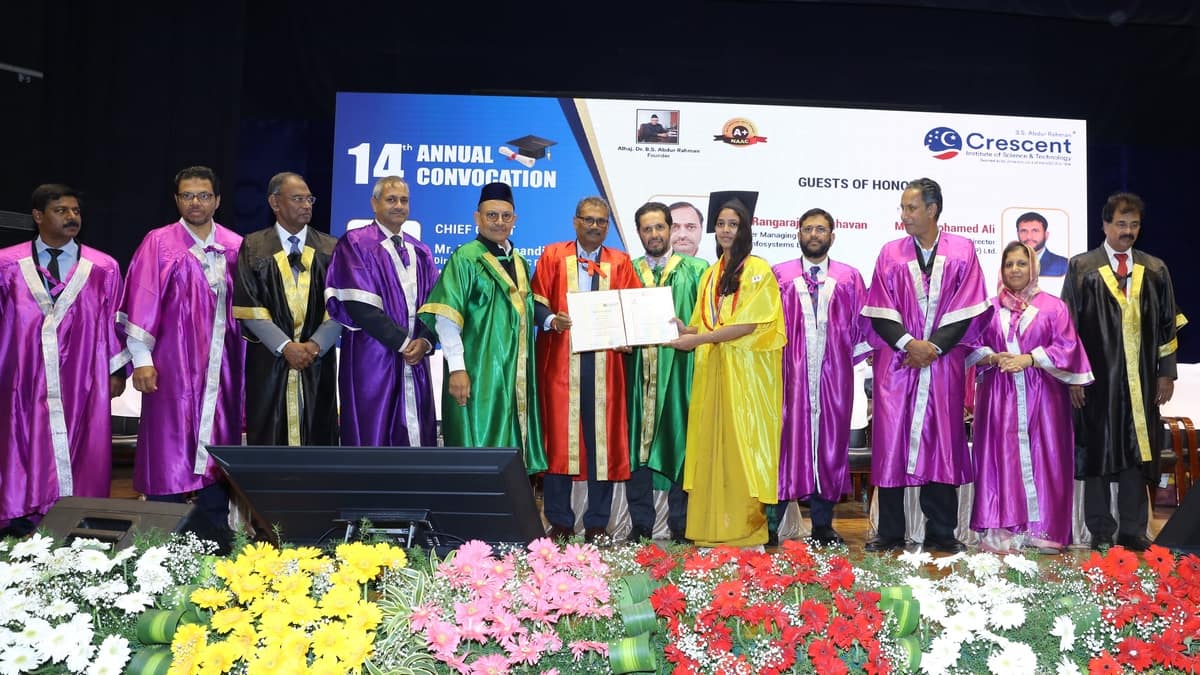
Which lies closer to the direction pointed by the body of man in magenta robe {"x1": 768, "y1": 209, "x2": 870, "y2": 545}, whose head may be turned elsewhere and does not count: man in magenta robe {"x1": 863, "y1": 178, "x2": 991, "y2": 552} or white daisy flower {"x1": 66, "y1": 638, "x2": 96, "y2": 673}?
the white daisy flower

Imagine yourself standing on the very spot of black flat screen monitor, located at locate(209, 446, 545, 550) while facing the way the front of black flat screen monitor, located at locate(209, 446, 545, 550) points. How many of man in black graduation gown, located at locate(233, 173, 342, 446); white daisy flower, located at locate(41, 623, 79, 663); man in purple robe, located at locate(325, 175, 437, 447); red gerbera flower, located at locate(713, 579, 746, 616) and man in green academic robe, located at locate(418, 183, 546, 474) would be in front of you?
3

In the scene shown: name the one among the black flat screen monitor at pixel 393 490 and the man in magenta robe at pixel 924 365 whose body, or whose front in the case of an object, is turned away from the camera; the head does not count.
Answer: the black flat screen monitor

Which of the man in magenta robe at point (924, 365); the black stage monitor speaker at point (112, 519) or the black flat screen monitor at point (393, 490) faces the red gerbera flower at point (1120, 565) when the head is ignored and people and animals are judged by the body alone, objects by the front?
the man in magenta robe

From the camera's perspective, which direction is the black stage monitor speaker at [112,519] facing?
away from the camera

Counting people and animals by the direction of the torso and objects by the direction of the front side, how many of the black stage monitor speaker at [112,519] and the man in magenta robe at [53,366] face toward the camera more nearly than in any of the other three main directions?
1

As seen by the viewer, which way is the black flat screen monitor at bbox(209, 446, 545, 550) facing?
away from the camera

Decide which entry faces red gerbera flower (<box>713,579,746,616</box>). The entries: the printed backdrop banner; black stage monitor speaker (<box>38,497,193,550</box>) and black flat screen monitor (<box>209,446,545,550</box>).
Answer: the printed backdrop banner

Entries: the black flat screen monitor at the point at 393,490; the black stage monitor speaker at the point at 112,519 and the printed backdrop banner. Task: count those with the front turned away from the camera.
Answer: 2

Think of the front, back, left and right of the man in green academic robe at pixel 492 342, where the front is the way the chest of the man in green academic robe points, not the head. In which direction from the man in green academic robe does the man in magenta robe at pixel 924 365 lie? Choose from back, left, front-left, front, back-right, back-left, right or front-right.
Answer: front-left

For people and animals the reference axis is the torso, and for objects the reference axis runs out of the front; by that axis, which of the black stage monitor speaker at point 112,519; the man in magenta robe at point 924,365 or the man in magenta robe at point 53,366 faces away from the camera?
the black stage monitor speaker

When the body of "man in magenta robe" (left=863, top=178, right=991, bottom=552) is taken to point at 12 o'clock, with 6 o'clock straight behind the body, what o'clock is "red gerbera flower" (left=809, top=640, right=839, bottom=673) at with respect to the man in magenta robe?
The red gerbera flower is roughly at 12 o'clock from the man in magenta robe.
